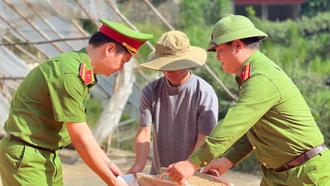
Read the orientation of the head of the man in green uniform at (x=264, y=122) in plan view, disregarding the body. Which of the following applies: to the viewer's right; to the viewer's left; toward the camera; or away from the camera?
to the viewer's left

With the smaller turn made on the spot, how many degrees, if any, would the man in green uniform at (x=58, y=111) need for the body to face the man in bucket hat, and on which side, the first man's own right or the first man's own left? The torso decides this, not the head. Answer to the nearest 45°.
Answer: approximately 45° to the first man's own left

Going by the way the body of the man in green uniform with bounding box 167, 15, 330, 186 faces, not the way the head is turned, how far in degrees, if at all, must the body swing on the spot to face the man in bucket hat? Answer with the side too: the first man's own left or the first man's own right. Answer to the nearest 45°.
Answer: approximately 45° to the first man's own right

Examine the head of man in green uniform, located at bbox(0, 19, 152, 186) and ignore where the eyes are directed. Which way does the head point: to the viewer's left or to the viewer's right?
to the viewer's right

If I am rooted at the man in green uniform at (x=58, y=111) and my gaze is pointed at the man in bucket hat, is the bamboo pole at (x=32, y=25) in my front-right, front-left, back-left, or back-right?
front-left

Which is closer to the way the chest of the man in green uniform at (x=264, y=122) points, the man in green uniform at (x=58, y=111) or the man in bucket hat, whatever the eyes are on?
the man in green uniform

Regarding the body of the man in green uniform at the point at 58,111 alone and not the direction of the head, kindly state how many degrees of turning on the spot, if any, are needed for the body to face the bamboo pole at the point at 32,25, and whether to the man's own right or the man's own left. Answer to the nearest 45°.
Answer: approximately 90° to the man's own left

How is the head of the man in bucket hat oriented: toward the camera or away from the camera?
toward the camera

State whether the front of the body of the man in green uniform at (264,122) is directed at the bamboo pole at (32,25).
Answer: no

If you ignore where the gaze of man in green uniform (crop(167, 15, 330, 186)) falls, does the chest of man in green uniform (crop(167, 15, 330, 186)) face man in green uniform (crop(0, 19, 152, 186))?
yes

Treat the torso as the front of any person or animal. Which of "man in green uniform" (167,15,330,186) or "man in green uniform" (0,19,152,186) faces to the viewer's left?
"man in green uniform" (167,15,330,186)

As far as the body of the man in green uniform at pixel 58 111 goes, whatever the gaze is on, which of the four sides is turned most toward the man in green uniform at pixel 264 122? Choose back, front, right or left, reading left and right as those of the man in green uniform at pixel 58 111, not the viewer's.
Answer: front

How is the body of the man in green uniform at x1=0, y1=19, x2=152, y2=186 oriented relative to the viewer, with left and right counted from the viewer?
facing to the right of the viewer

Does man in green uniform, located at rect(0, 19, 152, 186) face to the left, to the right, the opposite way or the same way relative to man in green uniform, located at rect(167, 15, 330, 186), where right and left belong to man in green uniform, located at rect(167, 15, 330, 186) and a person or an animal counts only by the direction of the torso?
the opposite way

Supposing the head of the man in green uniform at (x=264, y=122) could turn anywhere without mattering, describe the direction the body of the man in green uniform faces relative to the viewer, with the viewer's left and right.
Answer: facing to the left of the viewer
